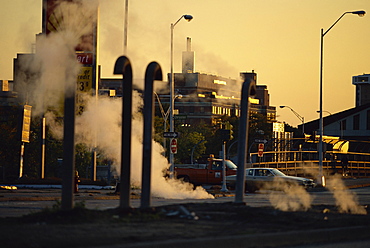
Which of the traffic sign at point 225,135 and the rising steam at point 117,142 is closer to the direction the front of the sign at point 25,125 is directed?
the rising steam

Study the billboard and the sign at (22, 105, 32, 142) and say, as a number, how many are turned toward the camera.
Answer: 2

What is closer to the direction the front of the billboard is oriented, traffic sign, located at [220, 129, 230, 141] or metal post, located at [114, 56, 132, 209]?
the metal post

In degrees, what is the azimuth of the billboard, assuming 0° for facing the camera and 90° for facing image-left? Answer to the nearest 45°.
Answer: approximately 0°

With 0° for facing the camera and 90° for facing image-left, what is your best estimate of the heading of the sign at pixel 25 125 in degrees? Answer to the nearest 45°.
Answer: approximately 0°

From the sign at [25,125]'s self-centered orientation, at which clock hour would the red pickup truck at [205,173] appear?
The red pickup truck is roughly at 9 o'clock from the sign.

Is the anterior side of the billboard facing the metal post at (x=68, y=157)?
yes

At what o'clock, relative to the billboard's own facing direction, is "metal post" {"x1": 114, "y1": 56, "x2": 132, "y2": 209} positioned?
The metal post is roughly at 12 o'clock from the billboard.
